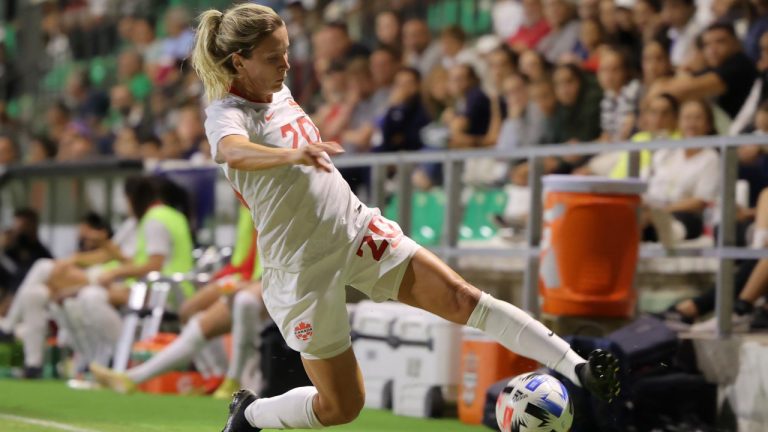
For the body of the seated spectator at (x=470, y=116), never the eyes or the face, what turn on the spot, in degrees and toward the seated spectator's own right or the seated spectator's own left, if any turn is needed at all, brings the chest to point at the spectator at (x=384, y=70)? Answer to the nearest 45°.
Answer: approximately 90° to the seated spectator's own right

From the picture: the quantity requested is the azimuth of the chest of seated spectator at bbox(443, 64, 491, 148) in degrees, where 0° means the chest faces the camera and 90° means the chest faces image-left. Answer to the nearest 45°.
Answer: approximately 45°

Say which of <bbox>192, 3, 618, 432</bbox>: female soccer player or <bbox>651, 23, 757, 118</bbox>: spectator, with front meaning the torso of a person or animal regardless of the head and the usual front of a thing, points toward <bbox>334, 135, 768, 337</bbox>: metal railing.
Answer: the spectator

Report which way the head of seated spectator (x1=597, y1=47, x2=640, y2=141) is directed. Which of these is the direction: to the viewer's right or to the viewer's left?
to the viewer's left

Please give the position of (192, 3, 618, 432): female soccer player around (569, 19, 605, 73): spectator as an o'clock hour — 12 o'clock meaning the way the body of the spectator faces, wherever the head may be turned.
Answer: The female soccer player is roughly at 11 o'clock from the spectator.
